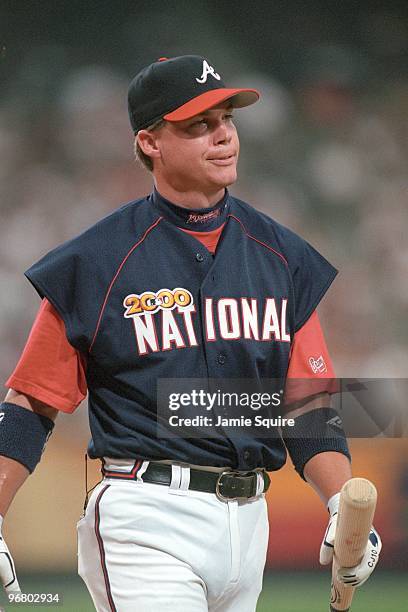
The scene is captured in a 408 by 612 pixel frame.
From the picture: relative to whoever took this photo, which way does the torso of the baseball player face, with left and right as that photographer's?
facing the viewer and to the right of the viewer

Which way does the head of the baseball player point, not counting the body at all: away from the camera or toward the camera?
toward the camera
